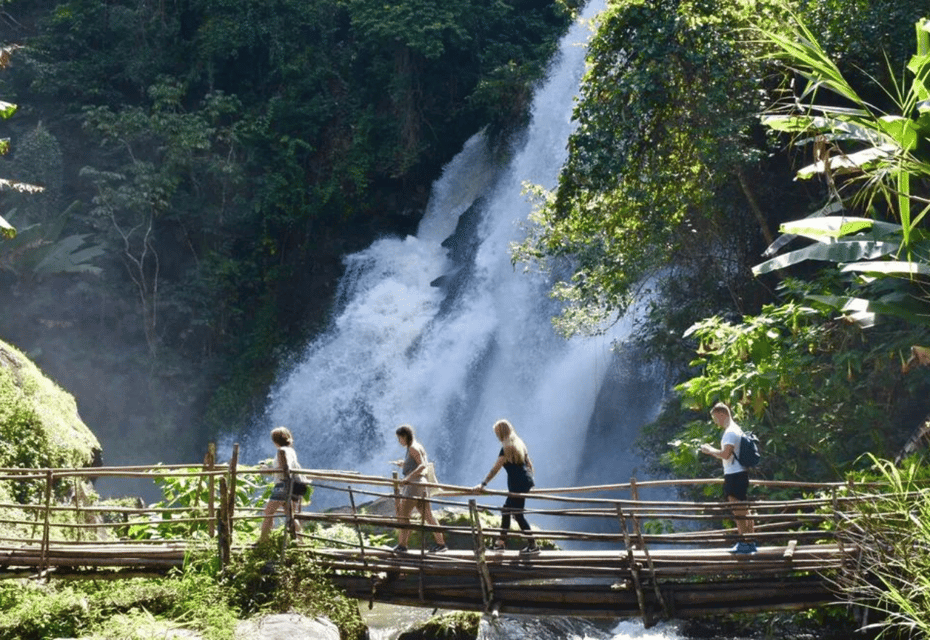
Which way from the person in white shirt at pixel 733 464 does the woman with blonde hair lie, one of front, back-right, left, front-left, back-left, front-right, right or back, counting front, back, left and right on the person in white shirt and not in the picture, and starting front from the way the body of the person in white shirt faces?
front

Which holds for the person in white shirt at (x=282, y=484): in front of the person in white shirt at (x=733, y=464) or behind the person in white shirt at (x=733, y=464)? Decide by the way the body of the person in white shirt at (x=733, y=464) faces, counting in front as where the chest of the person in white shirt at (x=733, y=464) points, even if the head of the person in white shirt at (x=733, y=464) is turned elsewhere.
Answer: in front

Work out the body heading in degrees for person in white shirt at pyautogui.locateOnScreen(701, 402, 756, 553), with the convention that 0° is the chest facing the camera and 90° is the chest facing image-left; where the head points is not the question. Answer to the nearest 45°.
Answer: approximately 90°

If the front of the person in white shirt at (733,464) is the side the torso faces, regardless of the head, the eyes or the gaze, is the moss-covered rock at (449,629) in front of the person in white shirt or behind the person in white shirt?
in front
